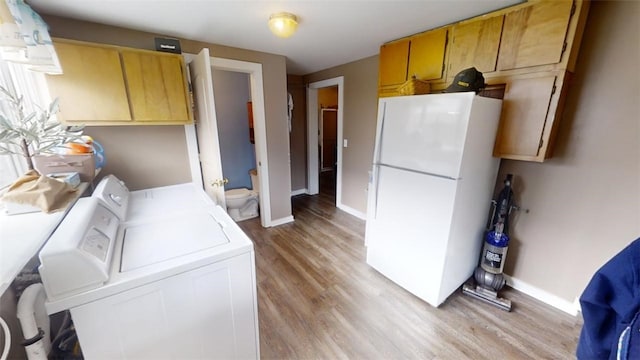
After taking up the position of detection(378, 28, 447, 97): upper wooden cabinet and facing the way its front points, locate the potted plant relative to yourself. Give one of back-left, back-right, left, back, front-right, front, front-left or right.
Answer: front

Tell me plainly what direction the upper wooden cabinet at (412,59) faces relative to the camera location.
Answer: facing the viewer and to the left of the viewer

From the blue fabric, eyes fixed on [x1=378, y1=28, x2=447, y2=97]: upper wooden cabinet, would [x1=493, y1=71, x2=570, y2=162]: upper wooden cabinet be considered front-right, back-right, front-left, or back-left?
front-right

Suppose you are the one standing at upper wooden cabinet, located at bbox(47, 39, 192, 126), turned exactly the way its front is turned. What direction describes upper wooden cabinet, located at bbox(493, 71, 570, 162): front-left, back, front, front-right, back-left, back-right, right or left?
front

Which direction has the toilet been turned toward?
to the viewer's left

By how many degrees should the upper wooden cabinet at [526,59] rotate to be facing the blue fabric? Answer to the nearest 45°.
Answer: approximately 45° to its left

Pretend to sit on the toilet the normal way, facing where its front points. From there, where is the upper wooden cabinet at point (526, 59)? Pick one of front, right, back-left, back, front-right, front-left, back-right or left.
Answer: back-left

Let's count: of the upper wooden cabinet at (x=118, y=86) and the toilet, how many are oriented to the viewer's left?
1

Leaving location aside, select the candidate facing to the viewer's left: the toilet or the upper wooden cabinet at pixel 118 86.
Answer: the toilet

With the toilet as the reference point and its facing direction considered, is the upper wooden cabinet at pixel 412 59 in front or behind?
behind
